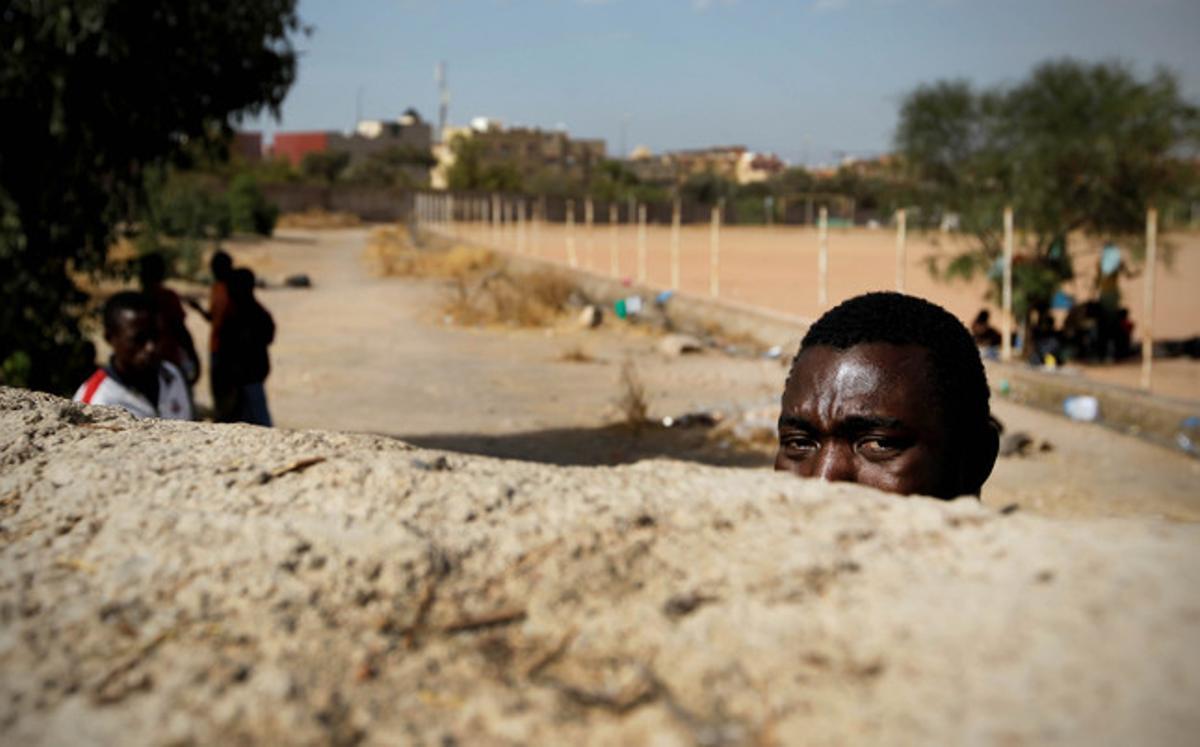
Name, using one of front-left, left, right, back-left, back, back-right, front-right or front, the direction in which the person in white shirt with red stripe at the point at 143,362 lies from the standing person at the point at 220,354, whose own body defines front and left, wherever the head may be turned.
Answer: left

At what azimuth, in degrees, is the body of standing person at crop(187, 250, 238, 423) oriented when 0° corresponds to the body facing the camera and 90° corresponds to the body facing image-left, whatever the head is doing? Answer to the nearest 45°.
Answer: approximately 90°

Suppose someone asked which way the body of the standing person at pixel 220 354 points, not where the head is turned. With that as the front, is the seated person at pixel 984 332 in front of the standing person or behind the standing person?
behind

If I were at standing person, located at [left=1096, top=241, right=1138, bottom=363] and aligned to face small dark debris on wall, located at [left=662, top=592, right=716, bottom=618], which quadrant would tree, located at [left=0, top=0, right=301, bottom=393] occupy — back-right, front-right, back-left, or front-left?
front-right
